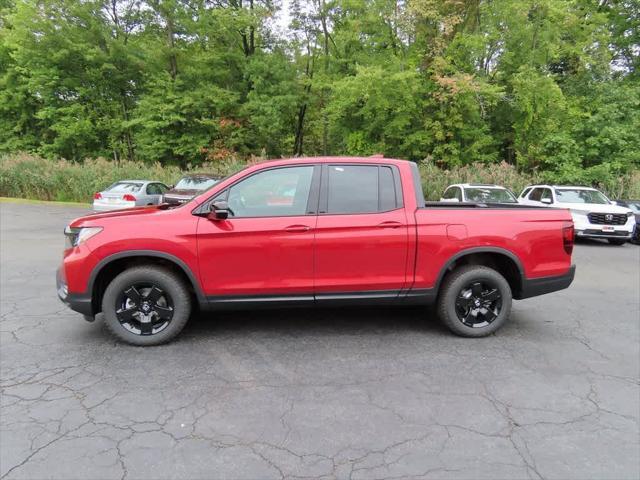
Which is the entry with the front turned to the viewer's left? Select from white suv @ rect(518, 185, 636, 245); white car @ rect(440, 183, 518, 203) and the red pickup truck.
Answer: the red pickup truck

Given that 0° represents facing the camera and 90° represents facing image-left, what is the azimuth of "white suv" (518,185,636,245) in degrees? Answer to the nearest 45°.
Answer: approximately 315°

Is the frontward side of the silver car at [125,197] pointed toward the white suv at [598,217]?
no

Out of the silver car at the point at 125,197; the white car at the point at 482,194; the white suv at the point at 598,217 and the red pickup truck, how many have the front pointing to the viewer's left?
1

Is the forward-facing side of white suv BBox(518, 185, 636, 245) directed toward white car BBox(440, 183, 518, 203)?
no

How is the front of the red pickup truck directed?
to the viewer's left

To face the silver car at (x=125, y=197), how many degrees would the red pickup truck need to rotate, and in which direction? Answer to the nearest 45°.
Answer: approximately 45° to its right

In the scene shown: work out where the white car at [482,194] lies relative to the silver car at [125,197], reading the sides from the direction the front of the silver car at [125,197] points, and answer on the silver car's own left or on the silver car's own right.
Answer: on the silver car's own right

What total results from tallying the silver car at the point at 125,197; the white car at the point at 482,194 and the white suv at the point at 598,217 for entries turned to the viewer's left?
0

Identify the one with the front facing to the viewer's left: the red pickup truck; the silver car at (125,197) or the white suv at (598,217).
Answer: the red pickup truck

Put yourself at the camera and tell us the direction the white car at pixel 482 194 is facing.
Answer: facing the viewer and to the right of the viewer

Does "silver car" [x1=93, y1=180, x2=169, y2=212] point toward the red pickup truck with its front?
no

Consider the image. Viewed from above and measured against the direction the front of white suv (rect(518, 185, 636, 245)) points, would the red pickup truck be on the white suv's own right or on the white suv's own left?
on the white suv's own right

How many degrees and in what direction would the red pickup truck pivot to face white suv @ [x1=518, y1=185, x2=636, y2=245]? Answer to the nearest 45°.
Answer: approximately 135° to its right

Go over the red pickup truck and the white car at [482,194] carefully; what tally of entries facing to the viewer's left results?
1

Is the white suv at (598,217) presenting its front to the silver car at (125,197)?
no

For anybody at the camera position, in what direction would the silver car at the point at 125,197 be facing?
facing away from the viewer and to the right of the viewer

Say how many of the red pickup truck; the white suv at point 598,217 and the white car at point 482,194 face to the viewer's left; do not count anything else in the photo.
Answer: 1

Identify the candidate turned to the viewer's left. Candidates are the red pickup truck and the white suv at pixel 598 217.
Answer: the red pickup truck
